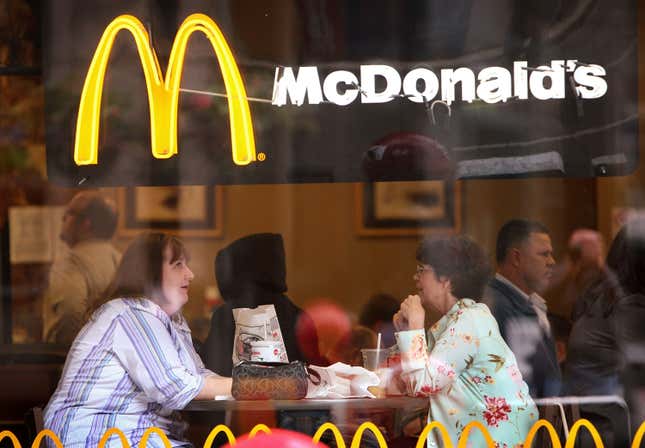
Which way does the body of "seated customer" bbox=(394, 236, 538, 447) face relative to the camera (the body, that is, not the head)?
to the viewer's left

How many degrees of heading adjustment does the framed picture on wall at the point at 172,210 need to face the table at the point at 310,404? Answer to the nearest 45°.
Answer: approximately 45° to its left

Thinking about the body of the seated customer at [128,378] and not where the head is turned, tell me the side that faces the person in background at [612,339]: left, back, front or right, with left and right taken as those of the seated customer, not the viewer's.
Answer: front

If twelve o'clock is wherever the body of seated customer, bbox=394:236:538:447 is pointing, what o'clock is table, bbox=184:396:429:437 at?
The table is roughly at 12 o'clock from the seated customer.

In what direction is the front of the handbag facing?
toward the camera

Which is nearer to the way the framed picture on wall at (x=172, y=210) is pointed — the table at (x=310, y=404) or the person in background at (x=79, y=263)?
the table

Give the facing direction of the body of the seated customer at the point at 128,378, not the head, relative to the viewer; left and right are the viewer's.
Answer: facing to the right of the viewer

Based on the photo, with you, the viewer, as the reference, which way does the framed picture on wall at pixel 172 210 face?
facing the viewer

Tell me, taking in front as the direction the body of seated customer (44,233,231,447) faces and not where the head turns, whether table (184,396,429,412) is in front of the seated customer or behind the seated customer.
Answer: in front

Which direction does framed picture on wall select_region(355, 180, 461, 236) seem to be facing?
toward the camera
